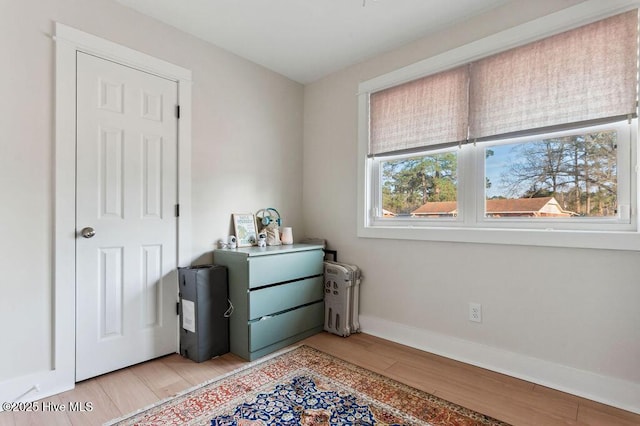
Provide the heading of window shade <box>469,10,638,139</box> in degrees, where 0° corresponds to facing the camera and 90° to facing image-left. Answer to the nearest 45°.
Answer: approximately 45°

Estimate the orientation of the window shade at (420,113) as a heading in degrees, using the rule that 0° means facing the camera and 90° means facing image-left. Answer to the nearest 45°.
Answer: approximately 45°

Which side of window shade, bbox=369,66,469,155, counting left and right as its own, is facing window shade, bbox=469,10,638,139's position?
left

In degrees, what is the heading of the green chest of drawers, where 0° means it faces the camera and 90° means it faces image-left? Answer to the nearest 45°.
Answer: approximately 315°
